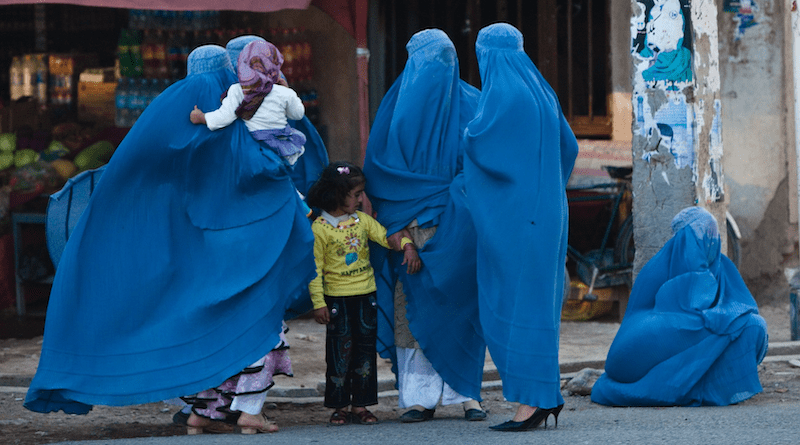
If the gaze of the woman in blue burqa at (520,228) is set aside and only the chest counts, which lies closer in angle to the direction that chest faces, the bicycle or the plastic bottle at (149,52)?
the plastic bottle

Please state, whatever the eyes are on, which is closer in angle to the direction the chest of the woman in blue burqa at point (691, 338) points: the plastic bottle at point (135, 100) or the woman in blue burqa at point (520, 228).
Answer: the woman in blue burqa

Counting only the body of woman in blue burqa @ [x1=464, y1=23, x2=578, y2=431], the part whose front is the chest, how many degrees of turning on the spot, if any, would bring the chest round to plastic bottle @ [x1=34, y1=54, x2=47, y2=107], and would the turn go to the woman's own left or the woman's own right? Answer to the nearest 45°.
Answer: approximately 45° to the woman's own right

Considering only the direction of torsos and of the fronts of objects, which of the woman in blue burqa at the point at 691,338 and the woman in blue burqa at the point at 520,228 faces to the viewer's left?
the woman in blue burqa at the point at 520,228

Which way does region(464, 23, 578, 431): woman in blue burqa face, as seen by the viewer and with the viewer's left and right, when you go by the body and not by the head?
facing to the left of the viewer

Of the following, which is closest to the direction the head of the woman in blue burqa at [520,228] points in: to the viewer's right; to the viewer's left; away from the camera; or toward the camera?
to the viewer's left

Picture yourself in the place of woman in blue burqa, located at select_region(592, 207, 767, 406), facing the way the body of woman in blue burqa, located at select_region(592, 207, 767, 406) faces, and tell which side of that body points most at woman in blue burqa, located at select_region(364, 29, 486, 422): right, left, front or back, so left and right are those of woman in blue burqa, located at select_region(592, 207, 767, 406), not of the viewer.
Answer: right

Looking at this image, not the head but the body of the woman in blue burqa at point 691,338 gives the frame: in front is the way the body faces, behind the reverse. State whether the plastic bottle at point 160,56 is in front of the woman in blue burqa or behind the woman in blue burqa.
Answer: behind

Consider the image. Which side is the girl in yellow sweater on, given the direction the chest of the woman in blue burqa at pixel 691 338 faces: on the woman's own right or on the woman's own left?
on the woman's own right

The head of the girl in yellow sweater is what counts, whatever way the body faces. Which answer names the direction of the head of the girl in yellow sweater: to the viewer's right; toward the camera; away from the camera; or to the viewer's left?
to the viewer's right

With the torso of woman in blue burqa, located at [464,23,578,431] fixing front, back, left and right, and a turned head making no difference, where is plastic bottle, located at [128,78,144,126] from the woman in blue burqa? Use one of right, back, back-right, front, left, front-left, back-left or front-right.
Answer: front-right

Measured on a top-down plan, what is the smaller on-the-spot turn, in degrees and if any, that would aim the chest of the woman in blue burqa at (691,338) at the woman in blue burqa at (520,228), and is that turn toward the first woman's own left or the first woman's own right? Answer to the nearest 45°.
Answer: approximately 90° to the first woman's own right
